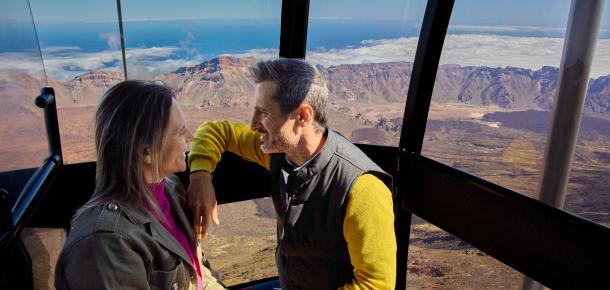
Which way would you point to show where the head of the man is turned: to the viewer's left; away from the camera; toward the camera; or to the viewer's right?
to the viewer's left

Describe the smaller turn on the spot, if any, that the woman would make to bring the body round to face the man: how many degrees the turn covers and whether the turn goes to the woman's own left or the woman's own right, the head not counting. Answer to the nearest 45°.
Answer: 0° — they already face them

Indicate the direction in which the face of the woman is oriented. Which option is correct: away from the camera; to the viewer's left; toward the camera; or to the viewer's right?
to the viewer's right

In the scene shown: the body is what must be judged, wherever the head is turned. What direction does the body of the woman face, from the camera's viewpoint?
to the viewer's right
